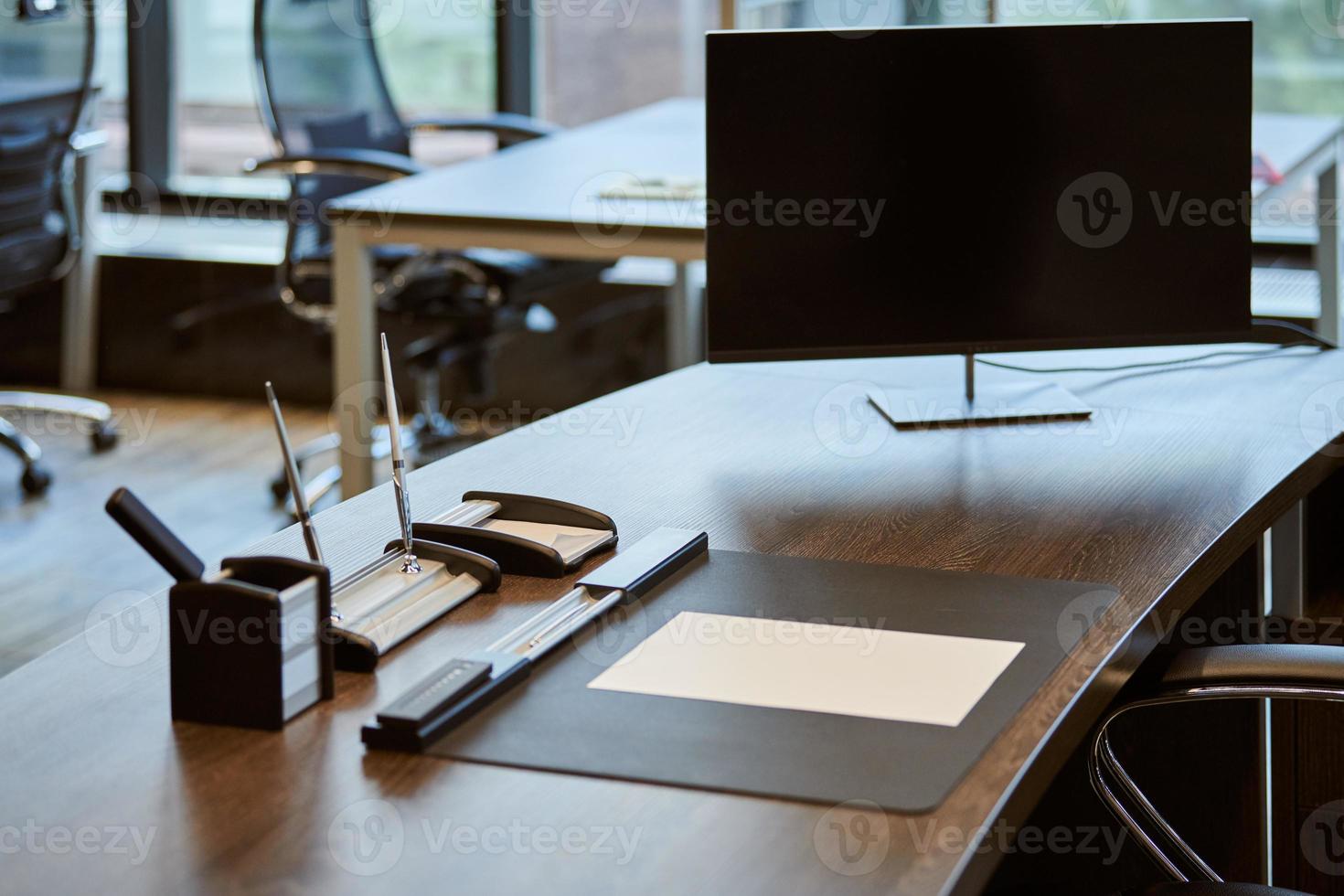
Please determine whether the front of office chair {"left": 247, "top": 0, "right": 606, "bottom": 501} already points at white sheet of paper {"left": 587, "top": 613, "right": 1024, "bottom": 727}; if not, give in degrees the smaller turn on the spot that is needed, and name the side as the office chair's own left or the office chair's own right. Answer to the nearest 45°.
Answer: approximately 45° to the office chair's own right

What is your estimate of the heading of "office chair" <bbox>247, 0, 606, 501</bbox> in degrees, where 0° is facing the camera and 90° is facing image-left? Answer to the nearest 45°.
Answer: approximately 315°
